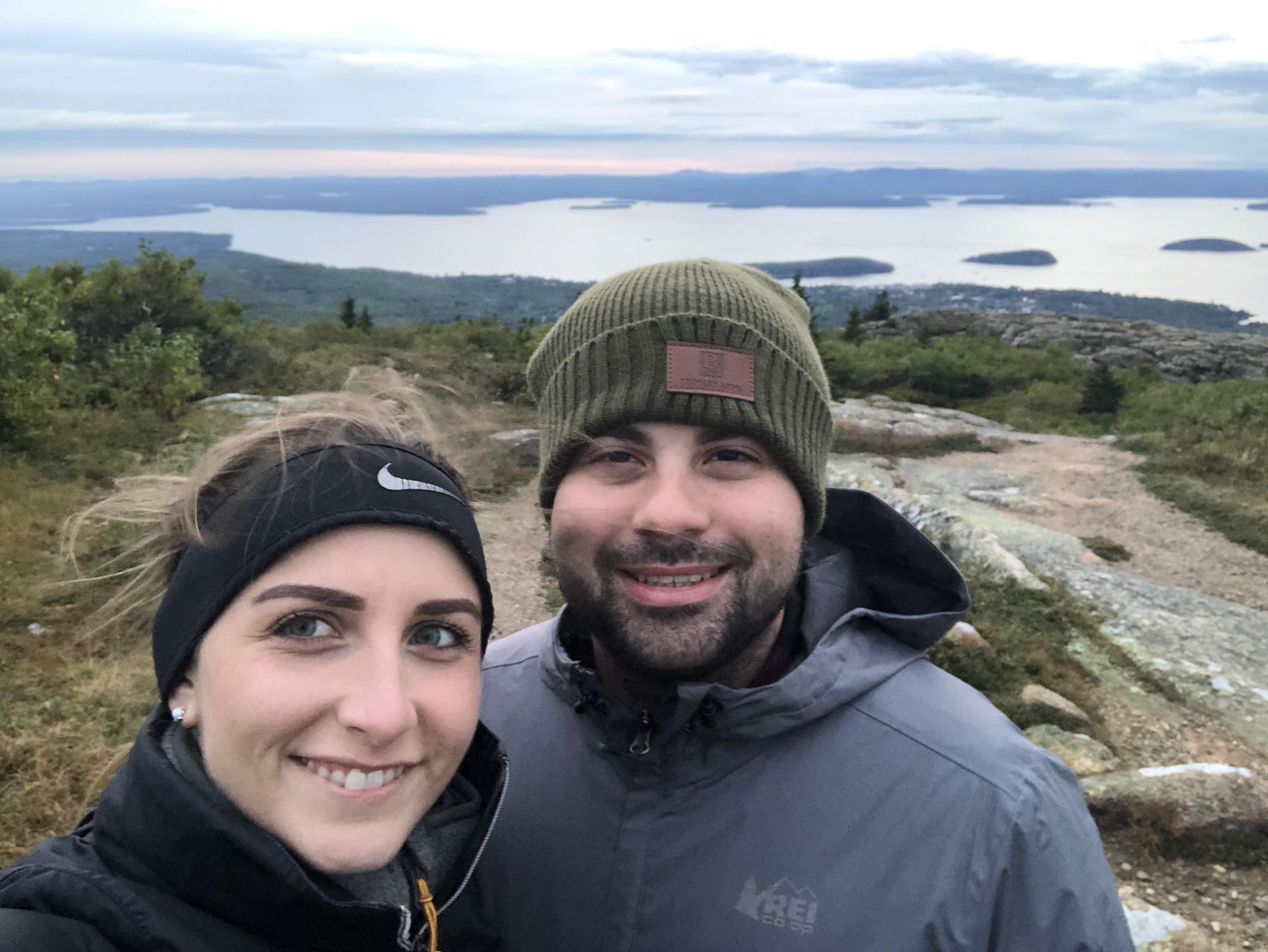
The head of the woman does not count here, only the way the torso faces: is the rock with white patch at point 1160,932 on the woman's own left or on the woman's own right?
on the woman's own left

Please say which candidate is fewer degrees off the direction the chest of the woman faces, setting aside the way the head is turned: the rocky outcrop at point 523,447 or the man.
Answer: the man

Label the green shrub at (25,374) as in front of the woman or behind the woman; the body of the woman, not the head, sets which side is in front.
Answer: behind

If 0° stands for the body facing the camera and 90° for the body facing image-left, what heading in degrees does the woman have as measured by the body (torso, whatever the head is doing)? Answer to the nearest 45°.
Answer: approximately 315°

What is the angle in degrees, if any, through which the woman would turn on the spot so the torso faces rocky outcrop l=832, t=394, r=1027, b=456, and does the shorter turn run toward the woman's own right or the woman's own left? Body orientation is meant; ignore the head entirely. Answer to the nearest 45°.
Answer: approximately 90° to the woman's own left

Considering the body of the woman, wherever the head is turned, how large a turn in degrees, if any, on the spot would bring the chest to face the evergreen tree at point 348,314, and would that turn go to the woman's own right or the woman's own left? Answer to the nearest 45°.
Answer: approximately 135° to the woman's own left

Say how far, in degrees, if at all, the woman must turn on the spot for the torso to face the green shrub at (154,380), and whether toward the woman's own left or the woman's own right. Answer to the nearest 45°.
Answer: approximately 135° to the woman's own left

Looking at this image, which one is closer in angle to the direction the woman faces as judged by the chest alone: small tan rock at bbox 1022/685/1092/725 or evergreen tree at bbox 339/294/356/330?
the small tan rock
